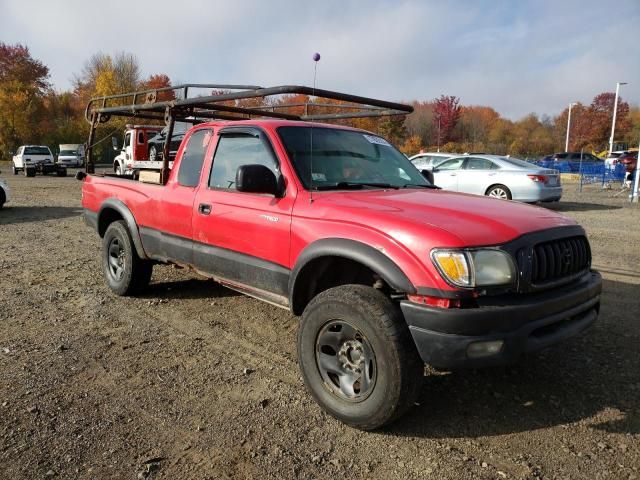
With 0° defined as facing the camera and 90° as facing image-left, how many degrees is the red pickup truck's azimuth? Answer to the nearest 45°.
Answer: approximately 315°

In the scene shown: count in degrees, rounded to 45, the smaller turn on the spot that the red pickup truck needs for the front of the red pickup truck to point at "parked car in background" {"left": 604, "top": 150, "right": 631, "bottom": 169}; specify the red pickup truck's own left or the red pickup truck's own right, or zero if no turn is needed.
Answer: approximately 90° to the red pickup truck's own left

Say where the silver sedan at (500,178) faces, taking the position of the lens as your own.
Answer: facing away from the viewer and to the left of the viewer

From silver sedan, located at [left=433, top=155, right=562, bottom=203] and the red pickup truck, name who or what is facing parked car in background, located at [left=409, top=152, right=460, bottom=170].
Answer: the silver sedan

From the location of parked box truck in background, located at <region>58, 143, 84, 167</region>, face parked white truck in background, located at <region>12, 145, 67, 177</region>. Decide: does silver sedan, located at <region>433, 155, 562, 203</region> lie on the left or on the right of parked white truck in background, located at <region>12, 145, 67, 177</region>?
left

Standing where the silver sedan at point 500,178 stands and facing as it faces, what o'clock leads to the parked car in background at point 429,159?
The parked car in background is roughly at 12 o'clock from the silver sedan.

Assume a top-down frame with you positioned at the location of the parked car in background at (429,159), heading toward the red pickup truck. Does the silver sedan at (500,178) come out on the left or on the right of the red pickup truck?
left

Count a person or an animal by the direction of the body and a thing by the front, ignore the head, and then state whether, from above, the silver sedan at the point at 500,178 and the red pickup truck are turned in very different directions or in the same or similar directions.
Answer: very different directions

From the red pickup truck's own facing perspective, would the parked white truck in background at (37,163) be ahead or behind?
behind

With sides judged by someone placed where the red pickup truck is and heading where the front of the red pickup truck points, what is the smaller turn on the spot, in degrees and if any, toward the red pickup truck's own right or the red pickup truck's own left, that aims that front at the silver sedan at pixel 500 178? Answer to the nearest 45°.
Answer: approximately 135° to the red pickup truck's own left
